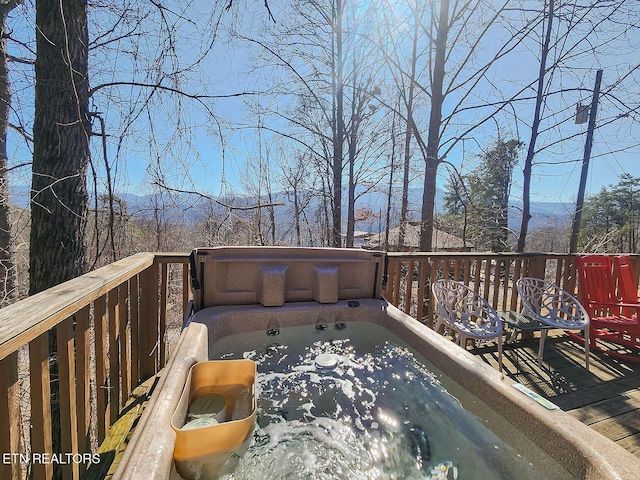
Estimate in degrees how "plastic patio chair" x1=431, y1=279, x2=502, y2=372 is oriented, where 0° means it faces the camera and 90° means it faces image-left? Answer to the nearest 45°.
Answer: approximately 315°

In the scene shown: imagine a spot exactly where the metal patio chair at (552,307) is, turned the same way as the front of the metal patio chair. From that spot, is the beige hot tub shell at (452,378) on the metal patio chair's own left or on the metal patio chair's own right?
on the metal patio chair's own right

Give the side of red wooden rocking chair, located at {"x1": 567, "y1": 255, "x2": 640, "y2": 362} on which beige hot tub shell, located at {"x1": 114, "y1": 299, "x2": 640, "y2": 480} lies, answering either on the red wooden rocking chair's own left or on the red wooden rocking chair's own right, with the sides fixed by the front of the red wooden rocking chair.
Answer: on the red wooden rocking chair's own right

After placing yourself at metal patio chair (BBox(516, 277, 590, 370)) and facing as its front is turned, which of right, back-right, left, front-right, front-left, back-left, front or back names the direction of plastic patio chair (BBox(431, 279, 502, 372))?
right

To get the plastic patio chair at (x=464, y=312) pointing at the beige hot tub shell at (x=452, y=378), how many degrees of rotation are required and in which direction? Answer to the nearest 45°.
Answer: approximately 45° to its right

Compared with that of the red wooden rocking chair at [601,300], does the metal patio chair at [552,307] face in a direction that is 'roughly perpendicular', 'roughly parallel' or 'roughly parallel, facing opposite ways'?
roughly parallel

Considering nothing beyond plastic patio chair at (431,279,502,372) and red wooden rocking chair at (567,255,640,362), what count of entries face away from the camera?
0

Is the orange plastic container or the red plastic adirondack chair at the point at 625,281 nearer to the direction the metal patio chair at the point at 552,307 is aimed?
the orange plastic container

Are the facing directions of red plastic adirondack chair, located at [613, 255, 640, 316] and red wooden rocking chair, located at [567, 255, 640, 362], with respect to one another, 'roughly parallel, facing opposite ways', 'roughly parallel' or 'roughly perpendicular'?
roughly parallel

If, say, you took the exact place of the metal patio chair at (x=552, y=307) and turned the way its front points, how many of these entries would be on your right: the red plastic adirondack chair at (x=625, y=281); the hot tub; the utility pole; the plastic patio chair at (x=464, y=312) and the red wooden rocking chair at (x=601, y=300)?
2
